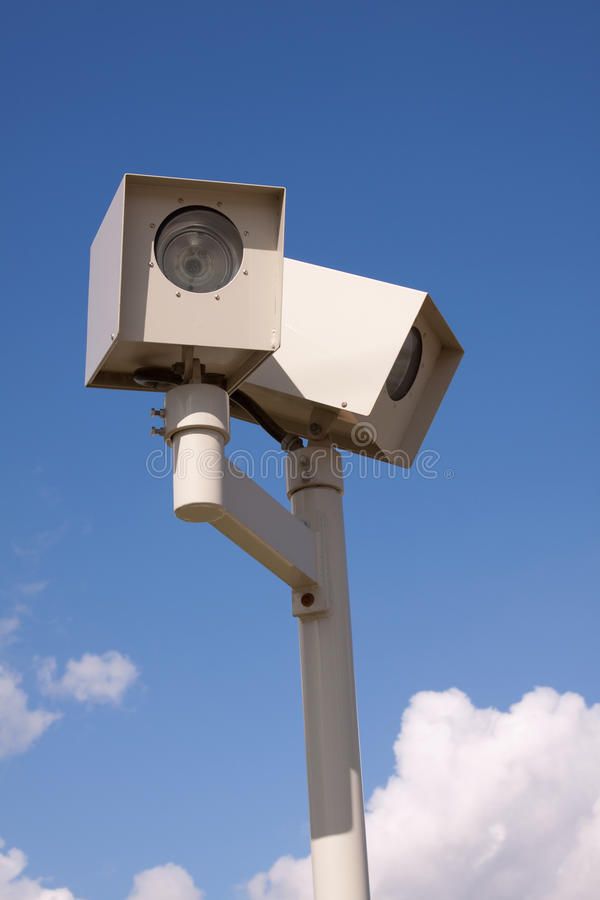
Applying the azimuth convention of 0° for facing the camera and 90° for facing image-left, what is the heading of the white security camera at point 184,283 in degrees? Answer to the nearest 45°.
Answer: approximately 0°

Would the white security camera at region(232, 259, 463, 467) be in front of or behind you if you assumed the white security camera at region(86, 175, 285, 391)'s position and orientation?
behind

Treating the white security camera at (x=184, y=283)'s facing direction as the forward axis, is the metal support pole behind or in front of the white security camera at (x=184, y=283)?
behind
